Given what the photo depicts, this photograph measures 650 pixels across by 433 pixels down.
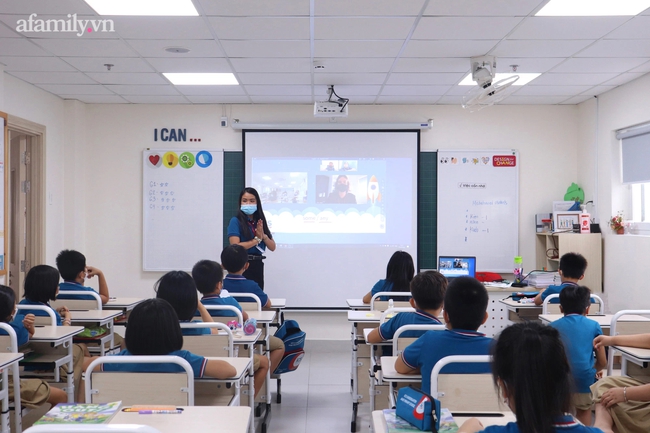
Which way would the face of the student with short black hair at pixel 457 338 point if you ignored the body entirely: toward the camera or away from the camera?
away from the camera

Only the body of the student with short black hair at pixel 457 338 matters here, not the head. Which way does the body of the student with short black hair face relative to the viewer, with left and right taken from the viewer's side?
facing away from the viewer

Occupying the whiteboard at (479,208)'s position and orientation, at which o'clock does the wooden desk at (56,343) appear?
The wooden desk is roughly at 1 o'clock from the whiteboard.

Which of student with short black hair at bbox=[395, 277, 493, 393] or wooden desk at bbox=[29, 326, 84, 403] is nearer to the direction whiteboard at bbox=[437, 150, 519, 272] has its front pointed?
the student with short black hair

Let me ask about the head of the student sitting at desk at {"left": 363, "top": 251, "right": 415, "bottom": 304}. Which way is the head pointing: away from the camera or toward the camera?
away from the camera

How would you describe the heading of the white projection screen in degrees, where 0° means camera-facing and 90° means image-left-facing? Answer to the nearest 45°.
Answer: approximately 0°

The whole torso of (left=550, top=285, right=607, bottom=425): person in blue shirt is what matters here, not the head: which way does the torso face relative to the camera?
away from the camera

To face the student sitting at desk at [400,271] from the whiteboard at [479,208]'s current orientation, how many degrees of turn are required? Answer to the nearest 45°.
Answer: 0° — it already faces them

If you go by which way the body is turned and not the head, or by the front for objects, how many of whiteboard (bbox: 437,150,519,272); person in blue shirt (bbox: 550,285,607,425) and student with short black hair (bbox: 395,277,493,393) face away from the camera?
2

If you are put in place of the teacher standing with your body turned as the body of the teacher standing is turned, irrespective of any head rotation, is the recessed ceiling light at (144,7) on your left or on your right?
on your right

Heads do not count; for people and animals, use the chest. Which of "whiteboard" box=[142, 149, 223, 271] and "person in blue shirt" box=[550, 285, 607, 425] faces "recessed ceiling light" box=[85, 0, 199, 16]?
the whiteboard

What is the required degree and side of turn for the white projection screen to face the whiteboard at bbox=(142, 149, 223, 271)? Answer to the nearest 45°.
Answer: approximately 90° to its right
